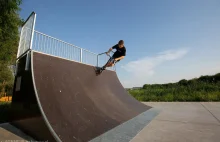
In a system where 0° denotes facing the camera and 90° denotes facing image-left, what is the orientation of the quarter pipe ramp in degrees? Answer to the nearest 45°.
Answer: approximately 315°
